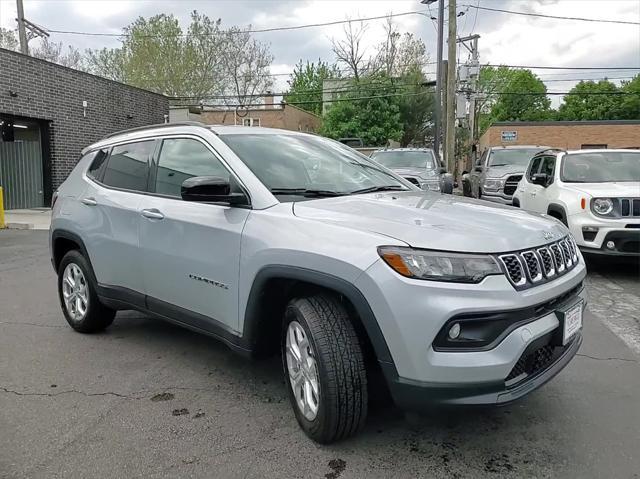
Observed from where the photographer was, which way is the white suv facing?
facing the viewer and to the right of the viewer

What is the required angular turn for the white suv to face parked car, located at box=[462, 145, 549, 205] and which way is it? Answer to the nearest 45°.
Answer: approximately 135° to its left

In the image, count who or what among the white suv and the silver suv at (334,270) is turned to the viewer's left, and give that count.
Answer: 0

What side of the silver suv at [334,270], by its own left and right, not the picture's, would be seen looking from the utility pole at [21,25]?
back

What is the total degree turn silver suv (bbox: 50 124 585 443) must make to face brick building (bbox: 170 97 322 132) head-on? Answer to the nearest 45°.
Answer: approximately 135° to its left

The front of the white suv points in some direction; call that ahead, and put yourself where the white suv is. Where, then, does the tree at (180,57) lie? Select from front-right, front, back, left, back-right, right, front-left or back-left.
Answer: back

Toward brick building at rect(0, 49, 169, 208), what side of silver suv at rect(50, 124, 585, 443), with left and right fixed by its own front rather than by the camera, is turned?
back

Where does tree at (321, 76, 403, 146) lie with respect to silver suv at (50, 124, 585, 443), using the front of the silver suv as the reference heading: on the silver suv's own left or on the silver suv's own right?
on the silver suv's own left

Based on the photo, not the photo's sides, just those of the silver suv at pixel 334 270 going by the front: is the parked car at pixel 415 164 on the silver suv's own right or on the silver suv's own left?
on the silver suv's own left

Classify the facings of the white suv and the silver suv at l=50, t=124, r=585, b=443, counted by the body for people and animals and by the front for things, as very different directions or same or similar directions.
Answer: same or similar directions

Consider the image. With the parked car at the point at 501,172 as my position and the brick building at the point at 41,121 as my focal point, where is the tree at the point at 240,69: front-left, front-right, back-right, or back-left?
front-right

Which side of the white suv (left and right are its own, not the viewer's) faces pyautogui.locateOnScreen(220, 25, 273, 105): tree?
back

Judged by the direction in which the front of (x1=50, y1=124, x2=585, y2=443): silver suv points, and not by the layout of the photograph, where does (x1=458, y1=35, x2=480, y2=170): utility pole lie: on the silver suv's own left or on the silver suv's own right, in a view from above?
on the silver suv's own left
